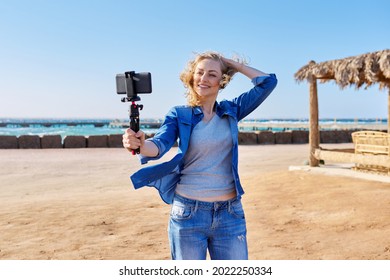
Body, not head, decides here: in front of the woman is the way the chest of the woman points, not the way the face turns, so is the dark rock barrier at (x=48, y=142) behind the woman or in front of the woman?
behind

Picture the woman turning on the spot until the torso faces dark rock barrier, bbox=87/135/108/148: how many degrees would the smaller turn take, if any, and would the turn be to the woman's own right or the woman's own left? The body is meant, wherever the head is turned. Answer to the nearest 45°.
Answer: approximately 180°

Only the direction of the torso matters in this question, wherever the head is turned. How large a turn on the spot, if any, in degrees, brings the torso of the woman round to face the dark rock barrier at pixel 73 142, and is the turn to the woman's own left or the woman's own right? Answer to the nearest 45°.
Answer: approximately 180°

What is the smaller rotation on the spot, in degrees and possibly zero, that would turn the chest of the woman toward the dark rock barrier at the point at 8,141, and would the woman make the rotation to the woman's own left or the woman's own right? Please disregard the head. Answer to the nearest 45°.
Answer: approximately 135° to the woman's own right

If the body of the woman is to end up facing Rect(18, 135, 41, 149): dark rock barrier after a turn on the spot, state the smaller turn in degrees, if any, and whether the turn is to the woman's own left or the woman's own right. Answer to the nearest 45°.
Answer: approximately 135° to the woman's own right

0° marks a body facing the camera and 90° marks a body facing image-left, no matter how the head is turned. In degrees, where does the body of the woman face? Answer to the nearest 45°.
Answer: approximately 0°
